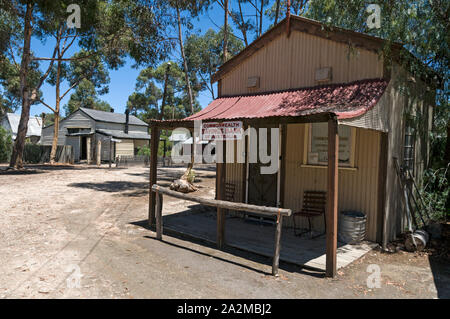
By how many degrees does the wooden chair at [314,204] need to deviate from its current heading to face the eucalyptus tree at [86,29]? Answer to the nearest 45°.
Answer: approximately 90° to its right

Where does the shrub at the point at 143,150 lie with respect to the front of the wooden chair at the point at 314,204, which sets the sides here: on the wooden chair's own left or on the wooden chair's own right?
on the wooden chair's own right

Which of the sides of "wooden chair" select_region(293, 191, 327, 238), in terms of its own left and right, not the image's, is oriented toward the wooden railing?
front

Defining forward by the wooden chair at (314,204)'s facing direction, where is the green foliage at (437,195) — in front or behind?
behind

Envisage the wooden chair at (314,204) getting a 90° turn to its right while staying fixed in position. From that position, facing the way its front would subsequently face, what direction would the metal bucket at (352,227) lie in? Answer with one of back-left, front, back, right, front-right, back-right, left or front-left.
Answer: back

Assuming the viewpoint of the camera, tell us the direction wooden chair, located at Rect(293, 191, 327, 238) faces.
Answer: facing the viewer and to the left of the viewer

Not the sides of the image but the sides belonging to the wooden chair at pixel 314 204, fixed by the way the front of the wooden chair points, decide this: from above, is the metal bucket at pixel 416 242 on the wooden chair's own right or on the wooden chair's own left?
on the wooden chair's own left
